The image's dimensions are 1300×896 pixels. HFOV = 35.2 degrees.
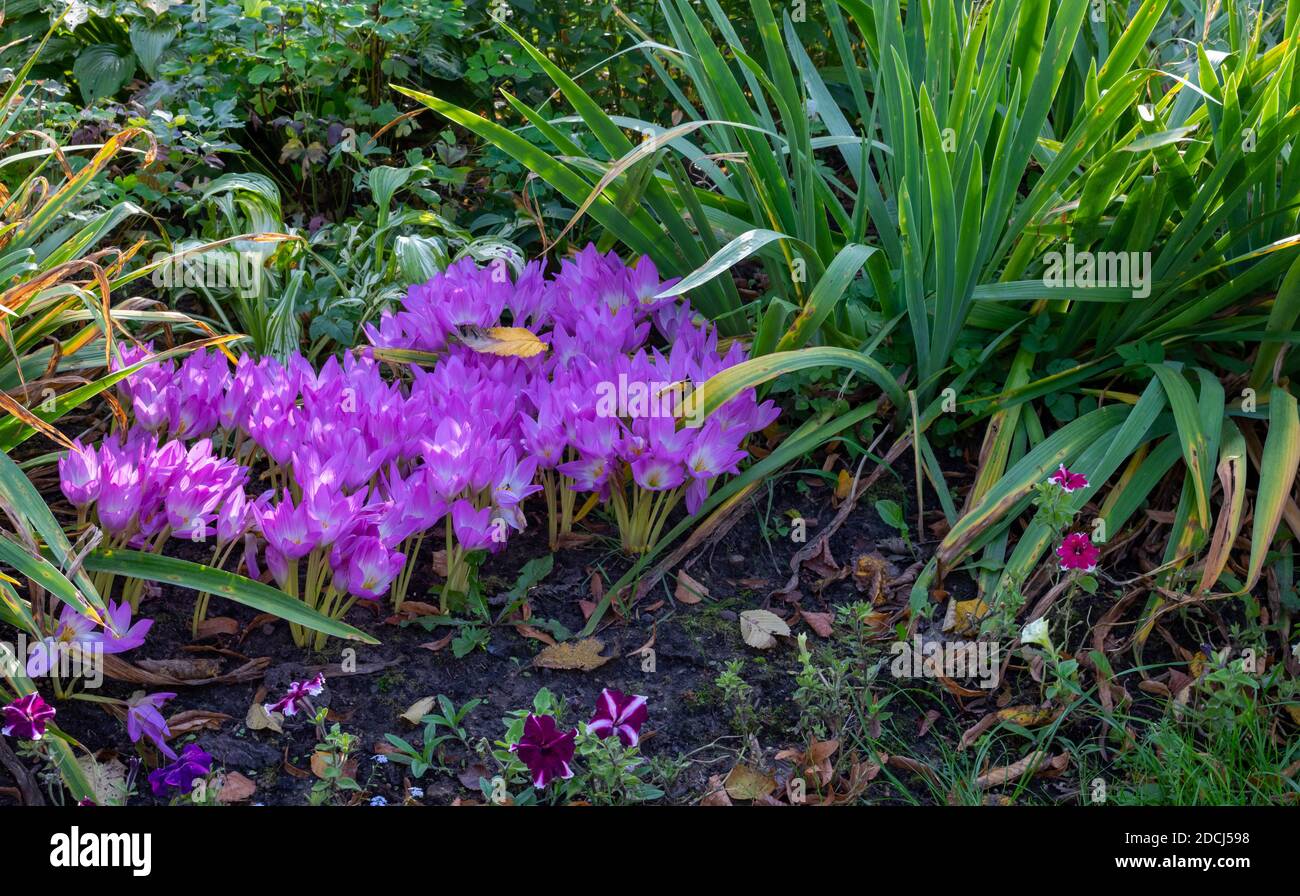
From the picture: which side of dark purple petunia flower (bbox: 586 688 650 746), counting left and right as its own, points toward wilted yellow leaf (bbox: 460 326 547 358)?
back

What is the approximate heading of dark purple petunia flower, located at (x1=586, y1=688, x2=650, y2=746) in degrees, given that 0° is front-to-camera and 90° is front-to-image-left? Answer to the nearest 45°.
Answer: approximately 0°

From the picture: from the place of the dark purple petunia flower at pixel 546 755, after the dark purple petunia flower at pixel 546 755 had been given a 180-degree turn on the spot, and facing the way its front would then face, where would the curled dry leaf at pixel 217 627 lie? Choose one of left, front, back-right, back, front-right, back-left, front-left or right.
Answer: front-left

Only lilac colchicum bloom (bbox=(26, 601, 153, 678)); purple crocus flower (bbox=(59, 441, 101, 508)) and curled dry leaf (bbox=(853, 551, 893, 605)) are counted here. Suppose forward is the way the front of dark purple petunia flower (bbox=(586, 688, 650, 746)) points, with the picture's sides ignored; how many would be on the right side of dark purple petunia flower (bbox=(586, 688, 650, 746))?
2

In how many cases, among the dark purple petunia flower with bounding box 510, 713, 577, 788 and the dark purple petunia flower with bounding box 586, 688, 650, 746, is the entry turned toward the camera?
2

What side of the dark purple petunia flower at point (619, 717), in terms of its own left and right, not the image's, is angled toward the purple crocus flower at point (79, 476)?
right
